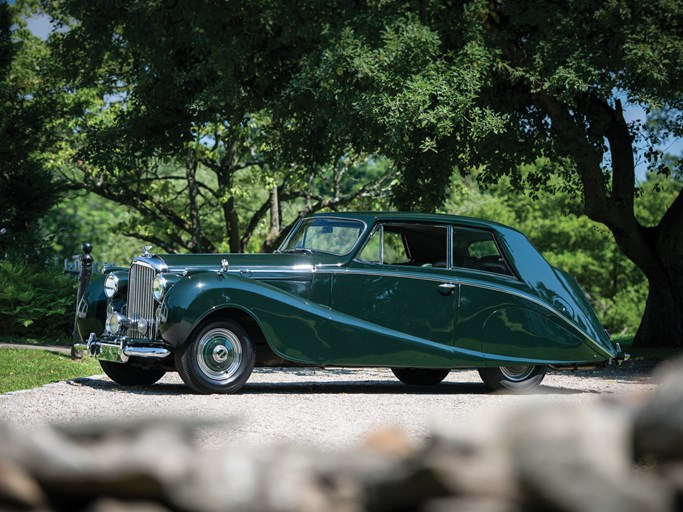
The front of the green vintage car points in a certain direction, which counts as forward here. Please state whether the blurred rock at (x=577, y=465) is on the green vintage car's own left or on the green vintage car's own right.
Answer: on the green vintage car's own left

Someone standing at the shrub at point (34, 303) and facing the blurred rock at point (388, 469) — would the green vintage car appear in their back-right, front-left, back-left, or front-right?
front-left

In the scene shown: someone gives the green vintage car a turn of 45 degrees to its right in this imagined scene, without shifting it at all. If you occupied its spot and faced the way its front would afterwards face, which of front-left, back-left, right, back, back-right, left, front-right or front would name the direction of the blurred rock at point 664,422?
left

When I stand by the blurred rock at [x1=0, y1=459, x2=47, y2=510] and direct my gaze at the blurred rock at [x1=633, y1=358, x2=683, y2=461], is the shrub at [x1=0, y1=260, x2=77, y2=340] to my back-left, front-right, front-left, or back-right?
back-left

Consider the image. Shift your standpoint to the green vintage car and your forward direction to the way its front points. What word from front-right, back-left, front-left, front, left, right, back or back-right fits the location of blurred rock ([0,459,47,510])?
front-left

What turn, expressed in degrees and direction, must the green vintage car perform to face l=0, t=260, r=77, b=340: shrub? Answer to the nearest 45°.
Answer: approximately 90° to its right

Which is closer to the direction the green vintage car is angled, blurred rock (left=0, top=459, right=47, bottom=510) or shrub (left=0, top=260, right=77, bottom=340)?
the blurred rock

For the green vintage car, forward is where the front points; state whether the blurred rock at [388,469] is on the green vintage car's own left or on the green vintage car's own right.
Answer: on the green vintage car's own left

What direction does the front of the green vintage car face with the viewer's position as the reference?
facing the viewer and to the left of the viewer
